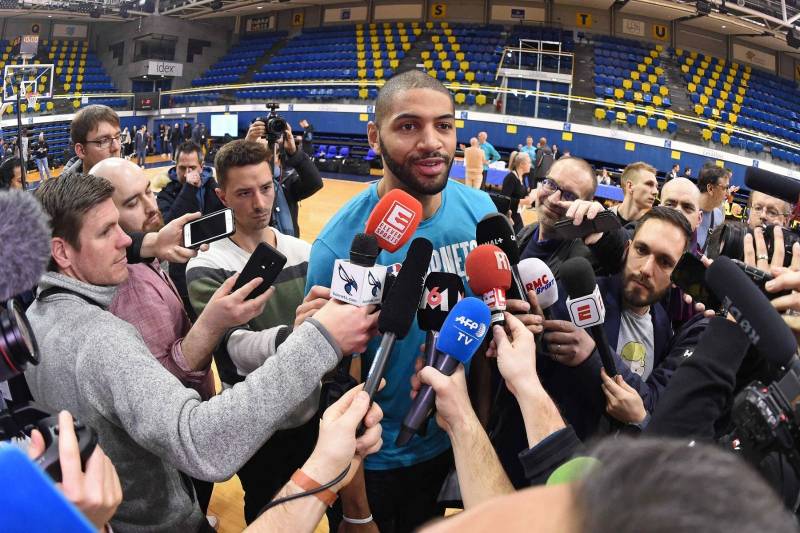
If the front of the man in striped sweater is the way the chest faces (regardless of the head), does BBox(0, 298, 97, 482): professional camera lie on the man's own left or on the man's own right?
on the man's own right

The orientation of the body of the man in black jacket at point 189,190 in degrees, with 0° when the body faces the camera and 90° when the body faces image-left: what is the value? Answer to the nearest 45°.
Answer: approximately 0°

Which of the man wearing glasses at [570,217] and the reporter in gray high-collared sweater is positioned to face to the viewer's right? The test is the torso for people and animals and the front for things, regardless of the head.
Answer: the reporter in gray high-collared sweater

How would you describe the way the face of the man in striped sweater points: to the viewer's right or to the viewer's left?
to the viewer's right

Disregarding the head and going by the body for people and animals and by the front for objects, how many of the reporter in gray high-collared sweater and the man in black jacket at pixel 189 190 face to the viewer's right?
1

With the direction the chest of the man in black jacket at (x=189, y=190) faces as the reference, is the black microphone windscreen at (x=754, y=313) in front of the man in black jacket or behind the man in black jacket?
in front

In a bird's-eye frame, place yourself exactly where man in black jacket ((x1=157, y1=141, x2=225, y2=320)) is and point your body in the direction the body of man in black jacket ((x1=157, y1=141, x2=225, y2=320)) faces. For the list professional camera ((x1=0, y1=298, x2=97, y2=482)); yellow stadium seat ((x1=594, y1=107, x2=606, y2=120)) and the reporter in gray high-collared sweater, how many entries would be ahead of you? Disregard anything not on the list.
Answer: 2

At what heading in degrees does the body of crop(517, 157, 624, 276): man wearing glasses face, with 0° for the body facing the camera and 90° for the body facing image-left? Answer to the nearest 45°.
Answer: approximately 45°

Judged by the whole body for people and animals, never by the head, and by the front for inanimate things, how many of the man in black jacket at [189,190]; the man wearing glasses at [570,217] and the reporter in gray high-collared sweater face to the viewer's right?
1

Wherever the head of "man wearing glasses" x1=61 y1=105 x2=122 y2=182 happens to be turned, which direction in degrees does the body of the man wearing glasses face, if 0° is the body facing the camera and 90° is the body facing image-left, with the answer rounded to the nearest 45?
approximately 315°

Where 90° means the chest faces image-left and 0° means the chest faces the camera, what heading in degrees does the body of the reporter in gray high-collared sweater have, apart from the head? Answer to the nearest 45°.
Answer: approximately 270°

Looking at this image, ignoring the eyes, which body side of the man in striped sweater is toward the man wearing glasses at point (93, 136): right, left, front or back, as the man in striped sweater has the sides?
back

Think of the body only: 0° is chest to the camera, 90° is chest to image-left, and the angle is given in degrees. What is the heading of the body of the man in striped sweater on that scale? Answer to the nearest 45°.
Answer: approximately 315°
